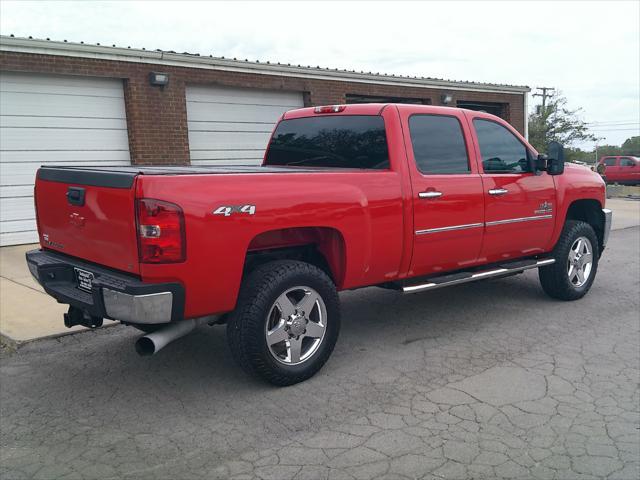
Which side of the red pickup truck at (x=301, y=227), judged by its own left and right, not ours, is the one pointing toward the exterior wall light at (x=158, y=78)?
left

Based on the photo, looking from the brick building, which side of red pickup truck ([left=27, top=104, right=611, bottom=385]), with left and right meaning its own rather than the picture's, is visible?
left

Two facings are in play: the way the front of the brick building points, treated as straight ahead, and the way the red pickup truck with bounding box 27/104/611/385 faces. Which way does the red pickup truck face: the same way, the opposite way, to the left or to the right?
to the left

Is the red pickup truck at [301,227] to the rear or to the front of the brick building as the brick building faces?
to the front

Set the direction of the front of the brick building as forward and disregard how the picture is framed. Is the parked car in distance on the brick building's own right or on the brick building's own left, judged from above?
on the brick building's own left

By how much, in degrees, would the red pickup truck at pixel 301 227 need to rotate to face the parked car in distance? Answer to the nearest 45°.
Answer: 0° — it already faces it

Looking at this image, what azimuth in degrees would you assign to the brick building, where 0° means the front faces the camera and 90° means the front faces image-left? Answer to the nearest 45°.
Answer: approximately 315°

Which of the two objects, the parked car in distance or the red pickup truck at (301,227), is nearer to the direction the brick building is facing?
the red pickup truck

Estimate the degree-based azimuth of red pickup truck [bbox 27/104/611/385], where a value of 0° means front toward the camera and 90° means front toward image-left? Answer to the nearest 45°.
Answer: approximately 225°

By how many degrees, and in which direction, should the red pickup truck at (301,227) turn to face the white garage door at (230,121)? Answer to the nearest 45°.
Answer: approximately 45° to its left
